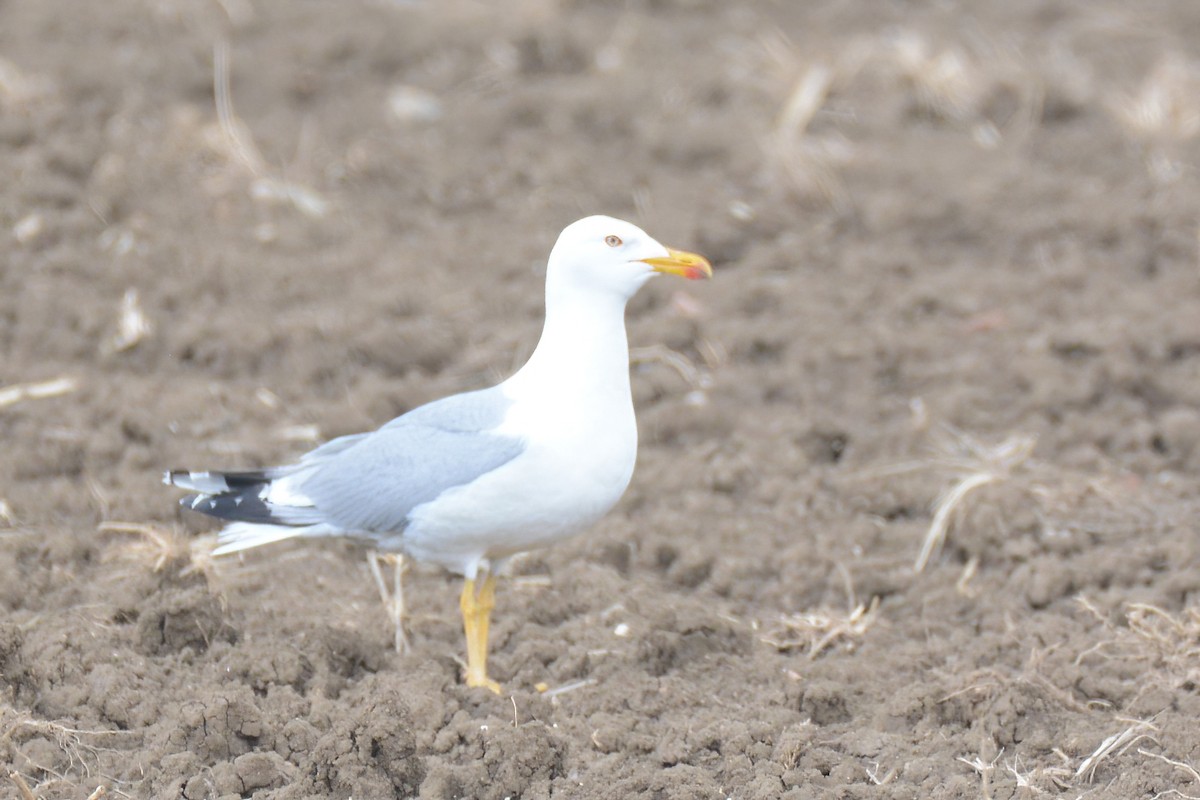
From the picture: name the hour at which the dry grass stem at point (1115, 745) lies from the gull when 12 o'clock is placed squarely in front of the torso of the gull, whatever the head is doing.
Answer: The dry grass stem is roughly at 1 o'clock from the gull.

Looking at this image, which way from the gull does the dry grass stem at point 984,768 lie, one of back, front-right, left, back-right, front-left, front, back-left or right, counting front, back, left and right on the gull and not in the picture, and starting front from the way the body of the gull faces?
front-right

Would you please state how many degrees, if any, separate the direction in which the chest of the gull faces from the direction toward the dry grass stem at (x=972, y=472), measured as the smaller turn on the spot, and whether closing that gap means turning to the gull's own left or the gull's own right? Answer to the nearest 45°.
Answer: approximately 45° to the gull's own left

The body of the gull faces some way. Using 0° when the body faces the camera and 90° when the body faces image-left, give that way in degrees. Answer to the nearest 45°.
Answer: approximately 270°

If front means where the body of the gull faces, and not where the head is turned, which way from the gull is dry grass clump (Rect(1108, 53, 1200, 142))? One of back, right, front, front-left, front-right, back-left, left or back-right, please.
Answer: front-left

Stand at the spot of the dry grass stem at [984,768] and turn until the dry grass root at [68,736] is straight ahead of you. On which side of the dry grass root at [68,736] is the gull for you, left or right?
right

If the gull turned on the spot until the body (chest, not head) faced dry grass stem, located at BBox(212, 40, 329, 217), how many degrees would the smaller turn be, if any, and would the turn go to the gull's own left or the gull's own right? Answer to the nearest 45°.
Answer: approximately 90° to the gull's own left

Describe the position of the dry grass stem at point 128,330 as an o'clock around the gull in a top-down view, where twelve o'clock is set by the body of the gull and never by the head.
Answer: The dry grass stem is roughly at 8 o'clock from the gull.

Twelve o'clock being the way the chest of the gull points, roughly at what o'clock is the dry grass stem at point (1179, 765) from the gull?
The dry grass stem is roughly at 1 o'clock from the gull.

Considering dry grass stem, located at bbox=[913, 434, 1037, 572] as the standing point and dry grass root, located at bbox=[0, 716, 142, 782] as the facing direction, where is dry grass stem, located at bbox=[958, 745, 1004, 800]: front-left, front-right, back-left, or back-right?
front-left

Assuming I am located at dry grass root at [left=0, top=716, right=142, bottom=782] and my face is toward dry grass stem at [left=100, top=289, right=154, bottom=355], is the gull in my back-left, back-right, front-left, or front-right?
front-right

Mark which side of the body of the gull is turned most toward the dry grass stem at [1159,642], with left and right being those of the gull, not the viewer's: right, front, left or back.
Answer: front
